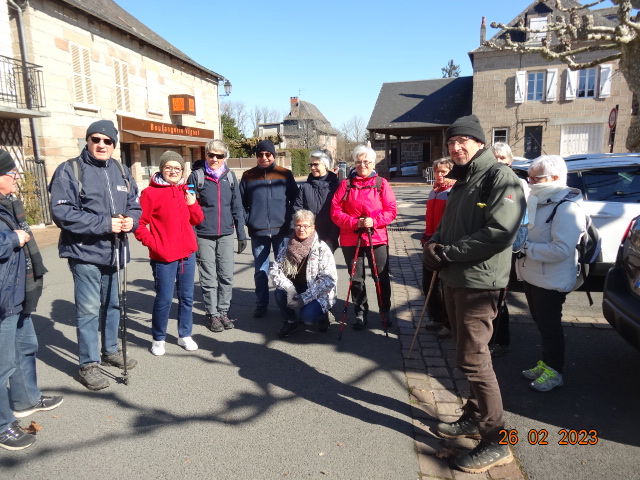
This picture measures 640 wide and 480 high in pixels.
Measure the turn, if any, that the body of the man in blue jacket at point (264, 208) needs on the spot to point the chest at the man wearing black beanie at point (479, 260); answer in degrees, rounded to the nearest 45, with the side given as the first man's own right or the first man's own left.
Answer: approximately 45° to the first man's own left

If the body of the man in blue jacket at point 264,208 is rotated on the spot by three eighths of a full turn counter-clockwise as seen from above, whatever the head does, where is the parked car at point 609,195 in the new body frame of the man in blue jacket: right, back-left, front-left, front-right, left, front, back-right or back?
front-right

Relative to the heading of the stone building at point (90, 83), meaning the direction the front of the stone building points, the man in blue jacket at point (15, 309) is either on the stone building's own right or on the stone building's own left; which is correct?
on the stone building's own right

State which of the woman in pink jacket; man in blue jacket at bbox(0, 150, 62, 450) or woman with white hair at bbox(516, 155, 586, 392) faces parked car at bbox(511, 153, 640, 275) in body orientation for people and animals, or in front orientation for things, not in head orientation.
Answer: the man in blue jacket

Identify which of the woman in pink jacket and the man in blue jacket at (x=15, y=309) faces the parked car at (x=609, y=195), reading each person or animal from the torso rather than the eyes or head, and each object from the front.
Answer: the man in blue jacket

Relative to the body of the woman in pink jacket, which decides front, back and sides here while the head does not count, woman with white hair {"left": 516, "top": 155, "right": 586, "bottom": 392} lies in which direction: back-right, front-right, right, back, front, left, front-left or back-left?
front-left

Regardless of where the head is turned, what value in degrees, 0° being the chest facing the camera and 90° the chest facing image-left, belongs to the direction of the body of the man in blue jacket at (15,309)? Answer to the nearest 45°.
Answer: approximately 270°

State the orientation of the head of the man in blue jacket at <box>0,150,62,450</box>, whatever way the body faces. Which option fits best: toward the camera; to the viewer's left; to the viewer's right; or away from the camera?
to the viewer's right

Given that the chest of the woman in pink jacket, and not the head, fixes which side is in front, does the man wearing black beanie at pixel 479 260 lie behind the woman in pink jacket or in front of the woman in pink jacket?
in front

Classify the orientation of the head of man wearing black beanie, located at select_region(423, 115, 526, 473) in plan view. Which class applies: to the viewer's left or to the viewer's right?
to the viewer's left

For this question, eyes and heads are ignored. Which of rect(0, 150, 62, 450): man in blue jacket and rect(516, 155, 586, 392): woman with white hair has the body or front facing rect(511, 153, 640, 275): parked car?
the man in blue jacket

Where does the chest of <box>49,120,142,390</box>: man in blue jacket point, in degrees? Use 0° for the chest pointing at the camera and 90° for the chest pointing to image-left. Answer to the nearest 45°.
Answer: approximately 315°
